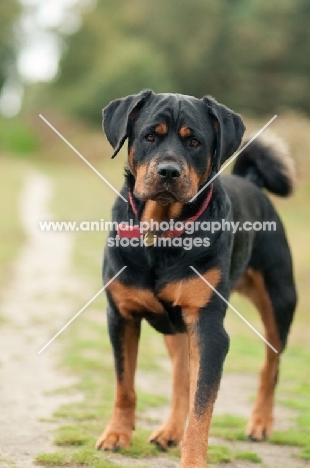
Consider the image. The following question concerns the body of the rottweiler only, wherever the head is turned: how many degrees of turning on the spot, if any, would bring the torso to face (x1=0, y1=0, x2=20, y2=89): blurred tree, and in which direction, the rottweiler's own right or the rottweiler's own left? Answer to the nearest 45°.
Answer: approximately 135° to the rottweiler's own right

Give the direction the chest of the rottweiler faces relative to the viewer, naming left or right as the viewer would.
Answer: facing the viewer and to the left of the viewer
